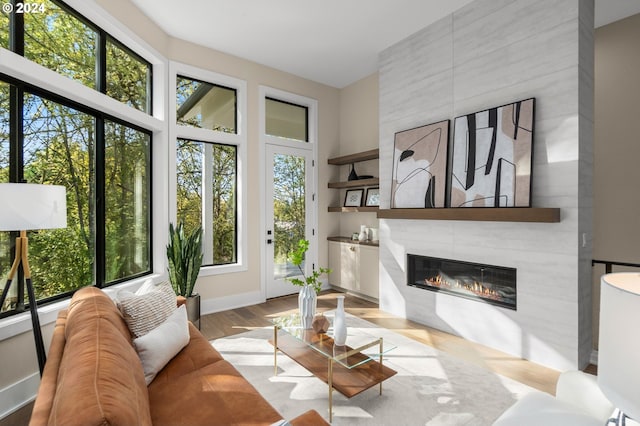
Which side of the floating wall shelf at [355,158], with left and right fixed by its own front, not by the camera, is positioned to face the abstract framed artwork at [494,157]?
left

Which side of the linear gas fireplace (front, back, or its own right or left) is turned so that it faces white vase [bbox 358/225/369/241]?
right

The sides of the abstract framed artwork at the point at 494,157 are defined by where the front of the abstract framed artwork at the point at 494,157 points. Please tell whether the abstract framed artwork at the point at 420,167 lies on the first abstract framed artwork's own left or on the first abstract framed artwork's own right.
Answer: on the first abstract framed artwork's own right

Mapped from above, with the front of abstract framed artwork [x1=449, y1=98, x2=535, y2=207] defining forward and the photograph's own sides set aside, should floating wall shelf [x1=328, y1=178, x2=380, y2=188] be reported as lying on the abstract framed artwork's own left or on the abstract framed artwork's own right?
on the abstract framed artwork's own right

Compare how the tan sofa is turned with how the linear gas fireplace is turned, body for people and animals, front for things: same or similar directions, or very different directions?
very different directions

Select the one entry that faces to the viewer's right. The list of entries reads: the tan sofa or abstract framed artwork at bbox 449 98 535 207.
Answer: the tan sofa

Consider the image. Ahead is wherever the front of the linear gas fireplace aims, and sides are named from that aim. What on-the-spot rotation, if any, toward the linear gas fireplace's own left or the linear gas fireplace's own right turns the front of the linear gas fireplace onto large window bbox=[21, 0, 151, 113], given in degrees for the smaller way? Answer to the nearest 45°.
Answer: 0° — it already faces it

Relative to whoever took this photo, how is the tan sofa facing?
facing to the right of the viewer
